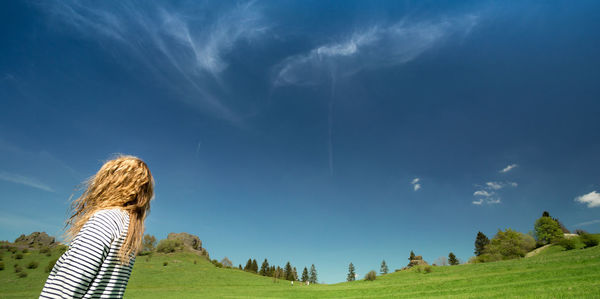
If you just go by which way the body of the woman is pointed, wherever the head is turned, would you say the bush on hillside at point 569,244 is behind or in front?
in front

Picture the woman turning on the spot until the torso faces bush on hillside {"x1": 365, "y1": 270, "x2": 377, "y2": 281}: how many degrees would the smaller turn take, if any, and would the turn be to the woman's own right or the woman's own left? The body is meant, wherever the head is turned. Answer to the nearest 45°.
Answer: approximately 45° to the woman's own left

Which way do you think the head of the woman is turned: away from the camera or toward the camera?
away from the camera

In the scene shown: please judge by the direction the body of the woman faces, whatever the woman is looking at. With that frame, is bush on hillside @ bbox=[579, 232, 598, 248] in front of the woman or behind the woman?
in front

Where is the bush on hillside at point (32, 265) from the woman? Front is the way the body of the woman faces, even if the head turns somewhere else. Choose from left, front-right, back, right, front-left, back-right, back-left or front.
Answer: left
